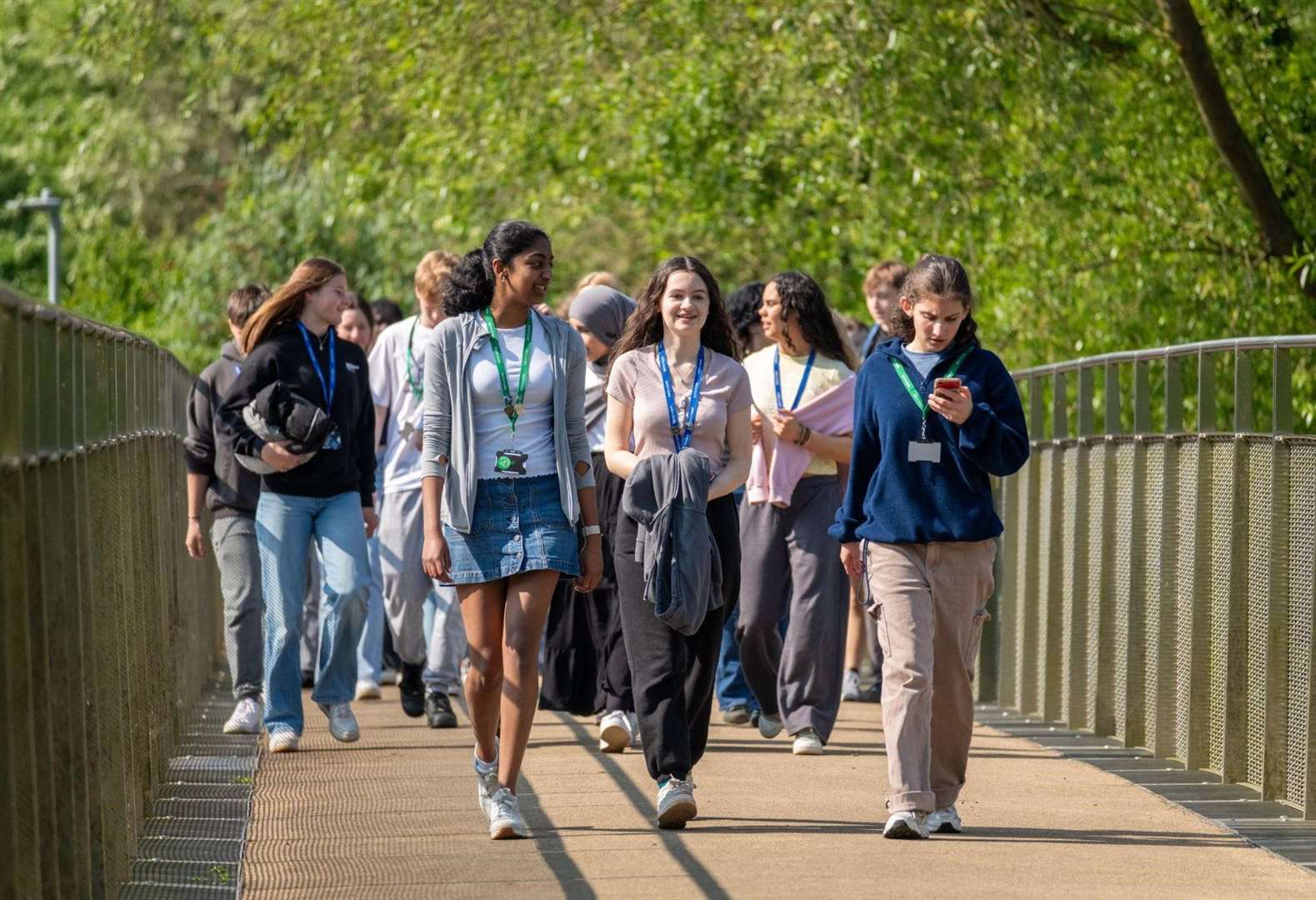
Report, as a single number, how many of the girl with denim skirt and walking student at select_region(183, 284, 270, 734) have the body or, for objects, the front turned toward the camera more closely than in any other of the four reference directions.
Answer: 2

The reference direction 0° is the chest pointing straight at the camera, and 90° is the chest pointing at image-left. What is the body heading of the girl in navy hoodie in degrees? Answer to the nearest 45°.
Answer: approximately 0°

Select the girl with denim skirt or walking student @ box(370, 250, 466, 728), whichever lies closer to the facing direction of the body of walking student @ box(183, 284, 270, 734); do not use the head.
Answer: the girl with denim skirt

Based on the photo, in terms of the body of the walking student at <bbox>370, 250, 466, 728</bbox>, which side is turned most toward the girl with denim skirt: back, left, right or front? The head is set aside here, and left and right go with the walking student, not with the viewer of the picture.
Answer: front

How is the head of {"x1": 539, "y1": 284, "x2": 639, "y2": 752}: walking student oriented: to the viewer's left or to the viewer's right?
to the viewer's left

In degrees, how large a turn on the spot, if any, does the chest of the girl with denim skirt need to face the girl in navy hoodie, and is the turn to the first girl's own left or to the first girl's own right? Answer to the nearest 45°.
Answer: approximately 90° to the first girl's own left

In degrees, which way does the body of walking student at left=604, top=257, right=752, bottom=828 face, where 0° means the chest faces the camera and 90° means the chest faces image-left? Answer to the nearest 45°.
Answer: approximately 0°

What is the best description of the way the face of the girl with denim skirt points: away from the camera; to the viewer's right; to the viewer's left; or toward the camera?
to the viewer's right

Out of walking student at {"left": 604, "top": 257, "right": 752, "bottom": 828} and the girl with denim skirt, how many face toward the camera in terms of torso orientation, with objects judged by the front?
2
